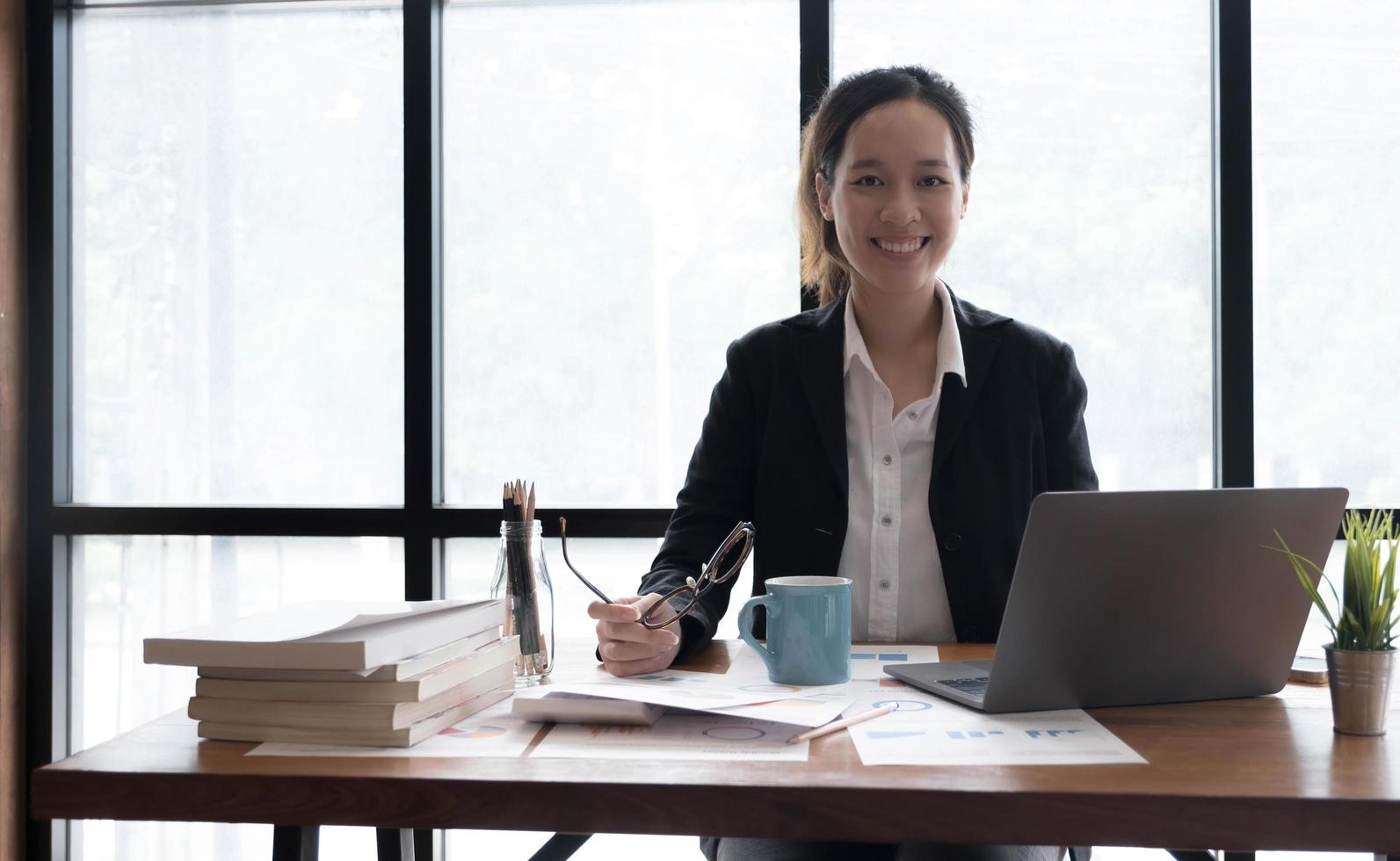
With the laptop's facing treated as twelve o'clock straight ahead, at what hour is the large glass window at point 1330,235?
The large glass window is roughly at 2 o'clock from the laptop.

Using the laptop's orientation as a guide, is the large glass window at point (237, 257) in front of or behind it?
in front

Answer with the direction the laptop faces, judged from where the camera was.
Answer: facing away from the viewer and to the left of the viewer

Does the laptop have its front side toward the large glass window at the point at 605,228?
yes

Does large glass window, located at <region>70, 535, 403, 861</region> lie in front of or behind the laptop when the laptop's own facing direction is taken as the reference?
in front
